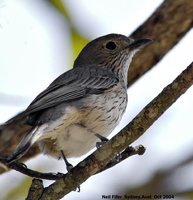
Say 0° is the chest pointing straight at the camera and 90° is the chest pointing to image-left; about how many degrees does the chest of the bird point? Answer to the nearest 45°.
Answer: approximately 270°
